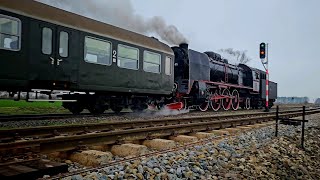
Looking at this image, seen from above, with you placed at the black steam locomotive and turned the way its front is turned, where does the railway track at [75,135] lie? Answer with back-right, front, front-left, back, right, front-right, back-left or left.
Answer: front-left

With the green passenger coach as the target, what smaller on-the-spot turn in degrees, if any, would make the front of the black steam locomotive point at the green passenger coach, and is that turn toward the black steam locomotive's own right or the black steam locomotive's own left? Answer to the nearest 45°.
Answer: approximately 45° to the black steam locomotive's own left

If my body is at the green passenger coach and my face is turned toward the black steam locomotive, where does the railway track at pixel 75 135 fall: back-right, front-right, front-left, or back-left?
back-right

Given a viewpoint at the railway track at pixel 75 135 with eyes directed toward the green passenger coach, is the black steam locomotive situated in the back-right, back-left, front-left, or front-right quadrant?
front-right
